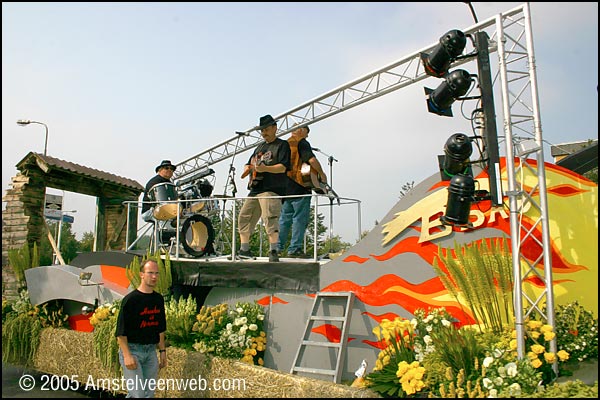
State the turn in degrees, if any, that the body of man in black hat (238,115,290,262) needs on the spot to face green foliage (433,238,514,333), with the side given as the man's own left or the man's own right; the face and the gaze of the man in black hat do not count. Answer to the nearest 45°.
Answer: approximately 90° to the man's own left

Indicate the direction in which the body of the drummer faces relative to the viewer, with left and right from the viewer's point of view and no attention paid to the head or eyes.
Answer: facing the viewer and to the right of the viewer

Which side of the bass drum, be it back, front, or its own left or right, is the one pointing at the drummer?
back

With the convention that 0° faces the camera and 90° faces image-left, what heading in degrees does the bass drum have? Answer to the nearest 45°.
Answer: approximately 315°

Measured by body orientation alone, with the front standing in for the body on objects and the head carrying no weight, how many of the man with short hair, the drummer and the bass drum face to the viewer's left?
0

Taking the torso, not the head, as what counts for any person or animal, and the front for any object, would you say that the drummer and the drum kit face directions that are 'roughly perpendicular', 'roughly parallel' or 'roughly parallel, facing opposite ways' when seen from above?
roughly parallel

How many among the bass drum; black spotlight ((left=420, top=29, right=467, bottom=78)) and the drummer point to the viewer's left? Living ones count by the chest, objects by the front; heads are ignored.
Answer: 1

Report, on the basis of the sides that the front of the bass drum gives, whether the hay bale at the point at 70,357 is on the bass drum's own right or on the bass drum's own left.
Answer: on the bass drum's own right

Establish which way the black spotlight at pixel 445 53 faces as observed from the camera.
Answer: facing to the left of the viewer
